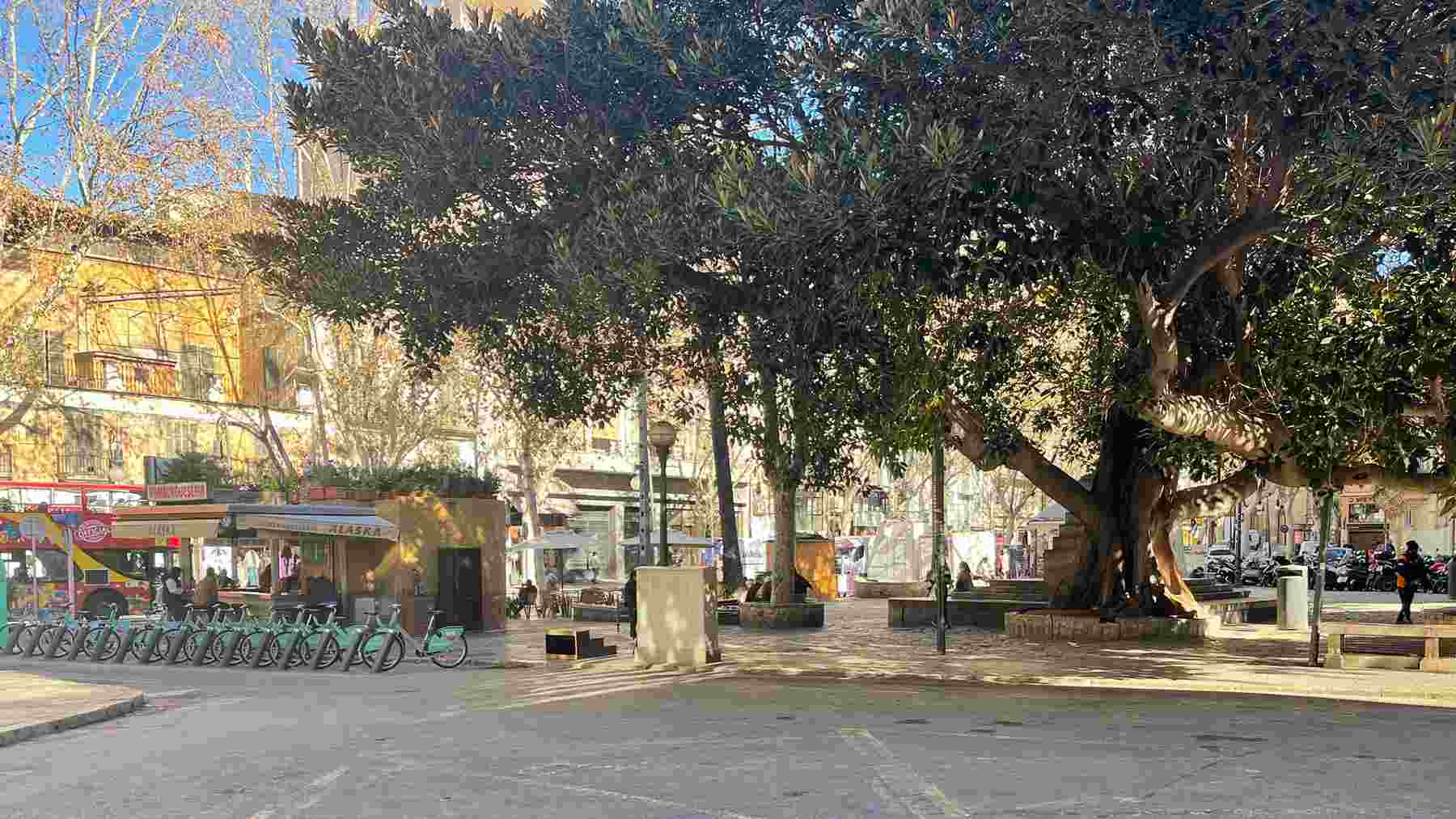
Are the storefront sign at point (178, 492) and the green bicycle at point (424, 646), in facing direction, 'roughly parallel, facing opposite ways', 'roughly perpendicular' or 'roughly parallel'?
roughly perpendicular

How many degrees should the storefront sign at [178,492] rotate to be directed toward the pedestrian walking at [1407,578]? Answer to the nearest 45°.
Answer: approximately 90° to its left

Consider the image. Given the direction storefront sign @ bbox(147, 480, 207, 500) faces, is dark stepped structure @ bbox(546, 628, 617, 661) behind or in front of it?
in front
